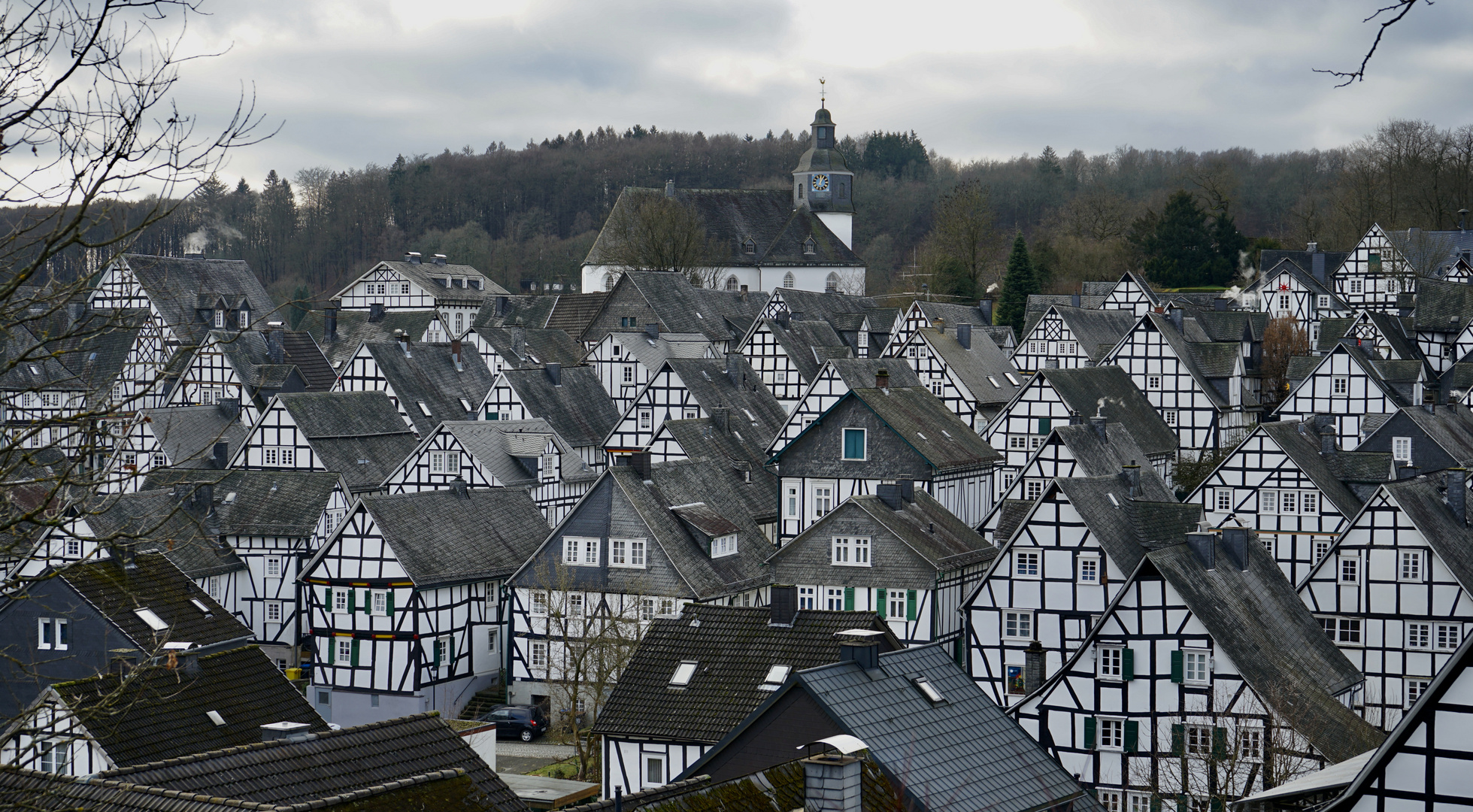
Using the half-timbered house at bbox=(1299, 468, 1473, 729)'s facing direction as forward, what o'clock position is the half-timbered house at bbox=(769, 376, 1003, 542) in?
the half-timbered house at bbox=(769, 376, 1003, 542) is roughly at 4 o'clock from the half-timbered house at bbox=(1299, 468, 1473, 729).

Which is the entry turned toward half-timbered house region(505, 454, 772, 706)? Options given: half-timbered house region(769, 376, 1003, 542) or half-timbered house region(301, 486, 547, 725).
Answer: half-timbered house region(769, 376, 1003, 542)

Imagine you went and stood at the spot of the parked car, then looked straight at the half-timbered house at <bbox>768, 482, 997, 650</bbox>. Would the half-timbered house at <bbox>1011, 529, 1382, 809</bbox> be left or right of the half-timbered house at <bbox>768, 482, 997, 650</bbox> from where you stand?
right

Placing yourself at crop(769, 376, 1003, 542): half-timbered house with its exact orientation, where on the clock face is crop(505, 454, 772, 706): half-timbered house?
crop(505, 454, 772, 706): half-timbered house is roughly at 12 o'clock from crop(769, 376, 1003, 542): half-timbered house.

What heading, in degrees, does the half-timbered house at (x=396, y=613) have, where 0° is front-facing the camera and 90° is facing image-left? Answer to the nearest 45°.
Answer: approximately 45°

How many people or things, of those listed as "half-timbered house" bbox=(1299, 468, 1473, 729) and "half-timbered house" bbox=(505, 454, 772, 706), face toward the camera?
2

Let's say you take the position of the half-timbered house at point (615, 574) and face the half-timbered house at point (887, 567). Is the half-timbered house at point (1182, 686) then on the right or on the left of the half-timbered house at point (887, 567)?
right

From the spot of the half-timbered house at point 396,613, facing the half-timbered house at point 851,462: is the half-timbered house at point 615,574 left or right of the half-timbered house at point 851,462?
right

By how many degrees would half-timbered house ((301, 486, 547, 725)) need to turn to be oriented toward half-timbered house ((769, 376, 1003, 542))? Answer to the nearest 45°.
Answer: approximately 135° to its left

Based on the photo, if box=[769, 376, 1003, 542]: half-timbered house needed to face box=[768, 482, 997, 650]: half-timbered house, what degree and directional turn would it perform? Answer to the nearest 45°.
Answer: approximately 45° to its left

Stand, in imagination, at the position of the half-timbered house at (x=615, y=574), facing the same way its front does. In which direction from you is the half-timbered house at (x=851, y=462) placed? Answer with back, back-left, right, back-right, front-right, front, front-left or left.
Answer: back-left

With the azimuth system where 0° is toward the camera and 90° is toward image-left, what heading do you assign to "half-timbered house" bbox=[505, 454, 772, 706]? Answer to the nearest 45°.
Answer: approximately 0°

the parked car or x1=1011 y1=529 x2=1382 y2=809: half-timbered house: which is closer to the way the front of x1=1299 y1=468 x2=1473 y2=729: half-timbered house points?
the half-timbered house

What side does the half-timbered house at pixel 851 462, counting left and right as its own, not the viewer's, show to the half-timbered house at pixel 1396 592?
left
